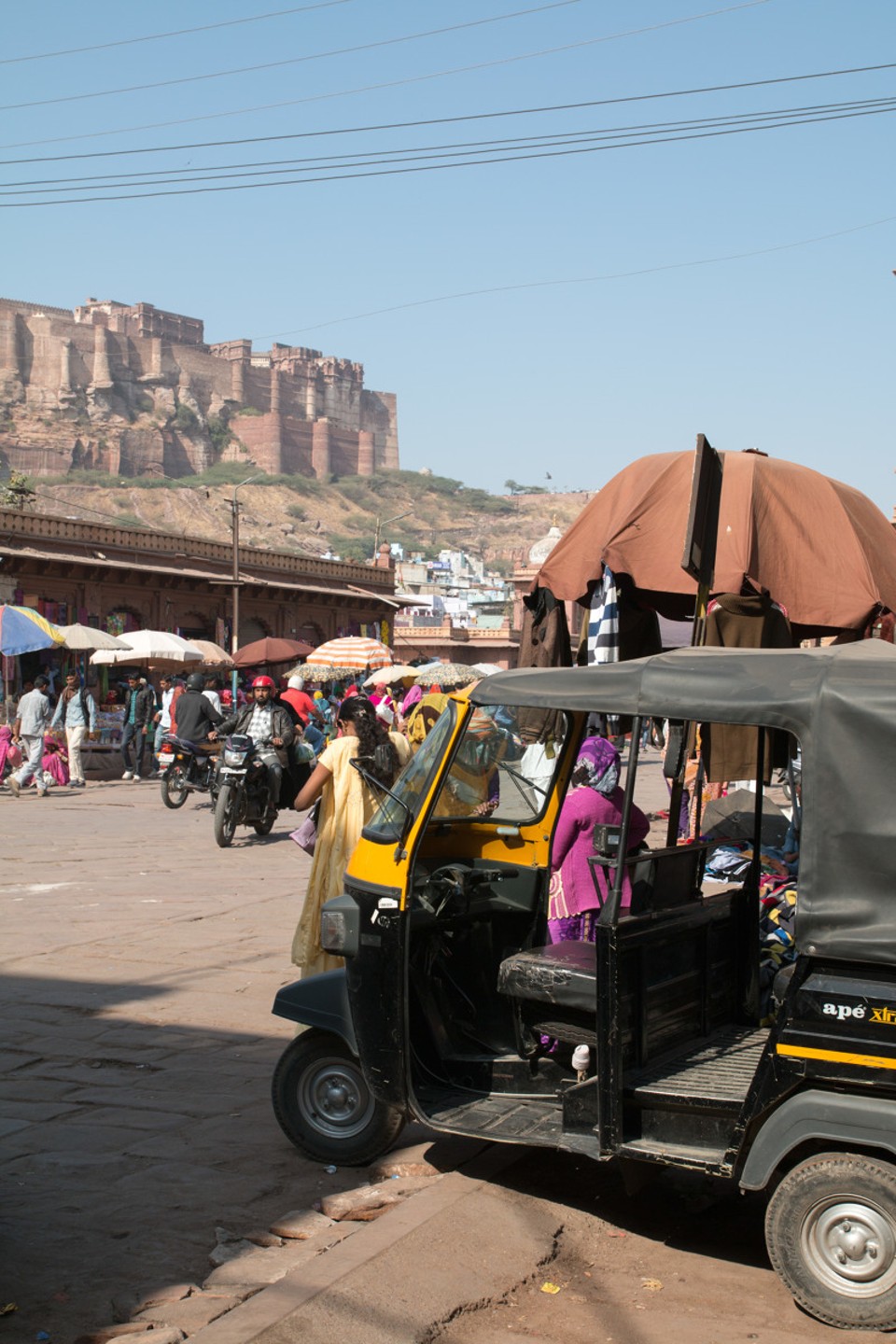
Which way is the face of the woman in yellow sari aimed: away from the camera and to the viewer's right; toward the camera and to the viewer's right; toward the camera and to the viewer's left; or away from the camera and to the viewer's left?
away from the camera and to the viewer's left

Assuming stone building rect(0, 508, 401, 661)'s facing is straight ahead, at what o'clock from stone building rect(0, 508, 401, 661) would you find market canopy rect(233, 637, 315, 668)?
The market canopy is roughly at 1 o'clock from the stone building.

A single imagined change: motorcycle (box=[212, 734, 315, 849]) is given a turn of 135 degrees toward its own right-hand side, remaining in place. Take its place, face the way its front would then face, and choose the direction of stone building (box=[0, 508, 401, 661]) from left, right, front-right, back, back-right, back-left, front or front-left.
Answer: front

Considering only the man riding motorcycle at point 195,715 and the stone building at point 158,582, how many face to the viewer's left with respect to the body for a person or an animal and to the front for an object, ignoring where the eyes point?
0

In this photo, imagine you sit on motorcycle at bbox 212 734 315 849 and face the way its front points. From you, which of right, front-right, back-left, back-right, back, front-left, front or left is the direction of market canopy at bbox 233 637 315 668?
back-right

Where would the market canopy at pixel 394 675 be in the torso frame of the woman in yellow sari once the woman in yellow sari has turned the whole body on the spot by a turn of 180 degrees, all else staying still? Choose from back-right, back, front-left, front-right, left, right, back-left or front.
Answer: back-left

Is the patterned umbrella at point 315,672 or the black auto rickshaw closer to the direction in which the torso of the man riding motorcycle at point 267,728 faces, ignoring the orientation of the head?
the black auto rickshaw

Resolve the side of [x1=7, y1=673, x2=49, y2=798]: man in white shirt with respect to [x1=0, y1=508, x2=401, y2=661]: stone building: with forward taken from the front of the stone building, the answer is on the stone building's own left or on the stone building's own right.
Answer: on the stone building's own right
